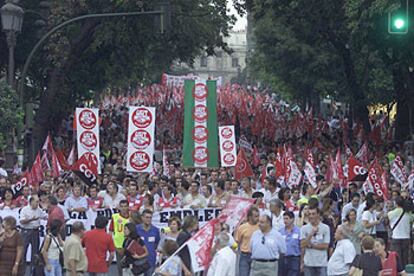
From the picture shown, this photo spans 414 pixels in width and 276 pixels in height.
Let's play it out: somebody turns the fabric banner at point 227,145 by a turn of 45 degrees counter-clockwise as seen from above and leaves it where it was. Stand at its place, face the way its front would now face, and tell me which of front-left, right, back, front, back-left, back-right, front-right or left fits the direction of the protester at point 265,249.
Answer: front-right

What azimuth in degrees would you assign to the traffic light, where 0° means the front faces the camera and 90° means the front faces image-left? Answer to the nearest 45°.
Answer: approximately 0°

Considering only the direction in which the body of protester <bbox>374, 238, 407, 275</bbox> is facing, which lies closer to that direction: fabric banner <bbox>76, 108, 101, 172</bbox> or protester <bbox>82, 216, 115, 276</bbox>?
the protester
